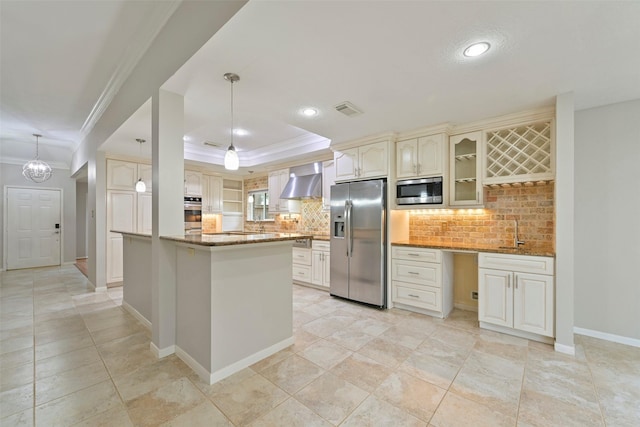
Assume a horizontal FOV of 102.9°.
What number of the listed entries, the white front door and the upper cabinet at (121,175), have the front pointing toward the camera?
2

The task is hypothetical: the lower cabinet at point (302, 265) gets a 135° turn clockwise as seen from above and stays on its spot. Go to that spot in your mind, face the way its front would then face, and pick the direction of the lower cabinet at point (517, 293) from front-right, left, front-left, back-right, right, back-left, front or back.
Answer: back-right

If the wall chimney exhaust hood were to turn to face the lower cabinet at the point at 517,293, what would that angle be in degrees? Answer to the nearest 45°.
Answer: approximately 90° to its left

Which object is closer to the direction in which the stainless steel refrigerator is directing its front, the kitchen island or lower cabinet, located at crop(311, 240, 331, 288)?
the kitchen island

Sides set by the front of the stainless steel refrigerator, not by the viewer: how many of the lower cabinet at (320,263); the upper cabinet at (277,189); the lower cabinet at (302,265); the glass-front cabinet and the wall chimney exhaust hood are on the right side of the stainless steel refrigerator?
4

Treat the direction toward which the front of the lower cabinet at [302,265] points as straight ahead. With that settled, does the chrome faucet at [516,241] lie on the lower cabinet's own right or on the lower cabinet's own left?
on the lower cabinet's own left

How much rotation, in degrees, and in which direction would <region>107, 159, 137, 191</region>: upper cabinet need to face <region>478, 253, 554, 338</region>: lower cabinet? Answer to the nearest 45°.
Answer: approximately 45° to its left

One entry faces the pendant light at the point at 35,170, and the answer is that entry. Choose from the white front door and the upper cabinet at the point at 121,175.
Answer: the white front door
